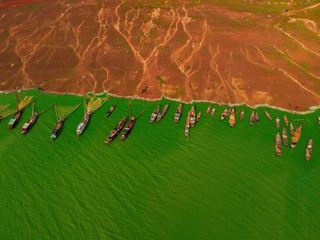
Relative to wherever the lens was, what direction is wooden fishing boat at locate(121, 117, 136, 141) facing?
facing away from the viewer and to the right of the viewer

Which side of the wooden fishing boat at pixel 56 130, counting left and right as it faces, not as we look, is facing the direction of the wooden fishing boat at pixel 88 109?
front

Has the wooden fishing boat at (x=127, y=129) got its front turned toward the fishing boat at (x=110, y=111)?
no

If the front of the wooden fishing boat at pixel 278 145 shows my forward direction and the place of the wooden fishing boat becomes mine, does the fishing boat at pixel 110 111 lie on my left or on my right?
on my left

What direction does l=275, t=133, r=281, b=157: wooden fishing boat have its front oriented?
away from the camera

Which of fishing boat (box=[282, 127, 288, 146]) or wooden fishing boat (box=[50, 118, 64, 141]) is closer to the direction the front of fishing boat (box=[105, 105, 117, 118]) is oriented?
the fishing boat

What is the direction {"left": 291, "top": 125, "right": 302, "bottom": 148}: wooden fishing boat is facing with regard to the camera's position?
facing away from the viewer and to the right of the viewer

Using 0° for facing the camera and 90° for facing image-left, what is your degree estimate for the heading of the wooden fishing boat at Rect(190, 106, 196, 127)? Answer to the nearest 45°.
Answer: approximately 180°

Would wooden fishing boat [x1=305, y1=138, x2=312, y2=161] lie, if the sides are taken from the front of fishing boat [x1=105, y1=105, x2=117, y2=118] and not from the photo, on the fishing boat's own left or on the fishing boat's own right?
on the fishing boat's own right

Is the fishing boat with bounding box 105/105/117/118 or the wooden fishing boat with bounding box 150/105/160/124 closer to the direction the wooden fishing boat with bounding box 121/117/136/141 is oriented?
the wooden fishing boat

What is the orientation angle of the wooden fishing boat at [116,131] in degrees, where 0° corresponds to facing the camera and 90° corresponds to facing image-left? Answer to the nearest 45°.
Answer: approximately 225°

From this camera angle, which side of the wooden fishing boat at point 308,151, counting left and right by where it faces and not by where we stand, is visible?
back

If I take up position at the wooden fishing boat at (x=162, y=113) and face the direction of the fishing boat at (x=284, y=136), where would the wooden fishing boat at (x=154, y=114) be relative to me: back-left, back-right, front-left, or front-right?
back-right

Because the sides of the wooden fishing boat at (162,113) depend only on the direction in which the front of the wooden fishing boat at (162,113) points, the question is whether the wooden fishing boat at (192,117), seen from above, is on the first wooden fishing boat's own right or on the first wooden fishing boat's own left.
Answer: on the first wooden fishing boat's own right

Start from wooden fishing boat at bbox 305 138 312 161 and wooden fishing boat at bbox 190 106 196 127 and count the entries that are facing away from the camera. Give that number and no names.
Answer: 2

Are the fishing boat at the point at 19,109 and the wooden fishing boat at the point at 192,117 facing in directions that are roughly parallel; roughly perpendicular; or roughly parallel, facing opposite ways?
roughly parallel

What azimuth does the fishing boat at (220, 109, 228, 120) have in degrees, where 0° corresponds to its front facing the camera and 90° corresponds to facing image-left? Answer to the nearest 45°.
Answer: approximately 225°
